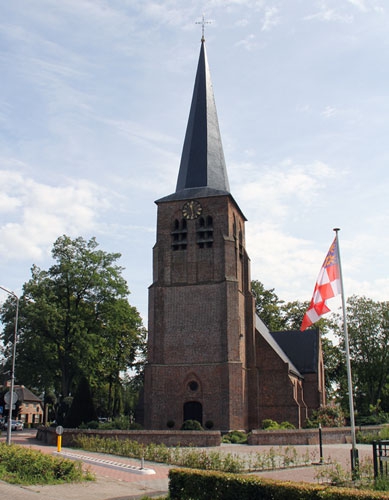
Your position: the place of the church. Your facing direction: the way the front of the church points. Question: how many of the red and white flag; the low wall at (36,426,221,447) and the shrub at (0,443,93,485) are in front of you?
3

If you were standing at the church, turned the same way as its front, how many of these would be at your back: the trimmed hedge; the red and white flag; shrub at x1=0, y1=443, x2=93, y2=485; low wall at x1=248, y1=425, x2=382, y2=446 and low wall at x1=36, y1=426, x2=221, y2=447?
0

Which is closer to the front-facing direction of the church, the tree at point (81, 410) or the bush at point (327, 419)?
the tree

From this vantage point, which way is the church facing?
toward the camera

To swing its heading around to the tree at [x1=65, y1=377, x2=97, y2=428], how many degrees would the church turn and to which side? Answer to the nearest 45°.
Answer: approximately 45° to its right

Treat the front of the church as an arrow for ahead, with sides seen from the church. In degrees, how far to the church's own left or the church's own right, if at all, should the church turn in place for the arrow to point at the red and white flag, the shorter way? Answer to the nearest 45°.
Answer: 0° — it already faces it

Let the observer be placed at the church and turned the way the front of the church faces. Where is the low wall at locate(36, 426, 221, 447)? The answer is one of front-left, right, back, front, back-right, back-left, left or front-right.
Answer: front

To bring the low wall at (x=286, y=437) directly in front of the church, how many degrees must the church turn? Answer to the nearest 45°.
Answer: approximately 45° to its left

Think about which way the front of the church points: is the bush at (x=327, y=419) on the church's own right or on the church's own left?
on the church's own left

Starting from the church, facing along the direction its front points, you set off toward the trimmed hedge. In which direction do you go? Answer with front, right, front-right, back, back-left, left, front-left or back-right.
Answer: front

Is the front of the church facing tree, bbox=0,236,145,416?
no

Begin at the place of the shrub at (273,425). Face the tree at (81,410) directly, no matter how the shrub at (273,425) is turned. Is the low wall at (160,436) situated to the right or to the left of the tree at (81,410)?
left

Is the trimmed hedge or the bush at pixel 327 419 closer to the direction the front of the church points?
the trimmed hedge
